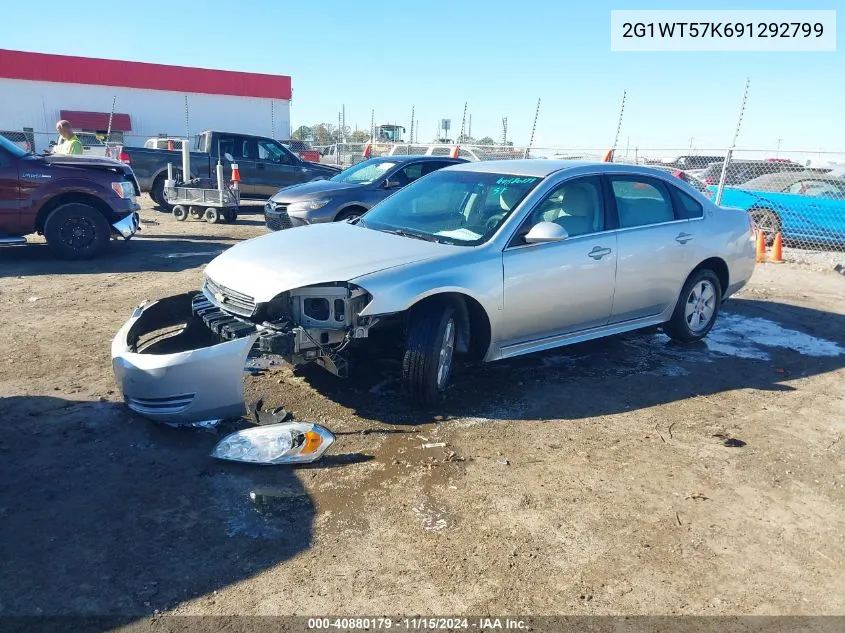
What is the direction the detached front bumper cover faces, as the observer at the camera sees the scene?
facing the viewer and to the left of the viewer

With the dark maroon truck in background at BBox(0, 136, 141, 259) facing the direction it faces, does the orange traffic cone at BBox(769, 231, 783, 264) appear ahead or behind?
ahead

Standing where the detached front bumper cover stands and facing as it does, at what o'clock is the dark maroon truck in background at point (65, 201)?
The dark maroon truck in background is roughly at 4 o'clock from the detached front bumper cover.

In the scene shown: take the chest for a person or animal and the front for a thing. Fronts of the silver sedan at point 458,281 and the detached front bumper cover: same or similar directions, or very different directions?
same or similar directions

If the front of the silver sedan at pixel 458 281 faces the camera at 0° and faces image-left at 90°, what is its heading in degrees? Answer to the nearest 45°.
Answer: approximately 45°

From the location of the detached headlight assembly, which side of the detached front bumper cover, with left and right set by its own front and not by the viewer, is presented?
left

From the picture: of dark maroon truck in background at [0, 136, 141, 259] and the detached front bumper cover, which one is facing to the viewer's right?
the dark maroon truck in background

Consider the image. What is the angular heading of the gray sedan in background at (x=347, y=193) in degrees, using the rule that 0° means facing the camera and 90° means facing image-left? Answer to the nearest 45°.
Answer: approximately 45°

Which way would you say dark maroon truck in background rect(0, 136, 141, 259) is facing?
to the viewer's right

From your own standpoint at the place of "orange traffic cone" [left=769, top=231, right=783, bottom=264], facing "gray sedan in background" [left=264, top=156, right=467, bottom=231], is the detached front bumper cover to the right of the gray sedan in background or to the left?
left

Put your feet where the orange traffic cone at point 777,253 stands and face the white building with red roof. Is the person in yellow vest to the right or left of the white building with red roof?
left

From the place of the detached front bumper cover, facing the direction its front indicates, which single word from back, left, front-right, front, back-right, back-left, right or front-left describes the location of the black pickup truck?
back-right

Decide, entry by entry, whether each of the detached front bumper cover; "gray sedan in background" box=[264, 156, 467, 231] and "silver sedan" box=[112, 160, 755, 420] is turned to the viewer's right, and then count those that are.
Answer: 0

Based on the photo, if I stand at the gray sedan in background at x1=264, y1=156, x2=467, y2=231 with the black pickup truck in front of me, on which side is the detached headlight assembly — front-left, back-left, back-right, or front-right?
back-left

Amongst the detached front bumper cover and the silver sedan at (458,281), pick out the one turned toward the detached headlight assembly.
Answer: the silver sedan

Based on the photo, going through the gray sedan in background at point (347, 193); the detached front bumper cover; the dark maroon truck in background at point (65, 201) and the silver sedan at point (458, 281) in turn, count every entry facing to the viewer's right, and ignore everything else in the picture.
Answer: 1

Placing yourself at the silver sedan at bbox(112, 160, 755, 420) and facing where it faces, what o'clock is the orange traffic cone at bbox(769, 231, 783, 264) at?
The orange traffic cone is roughly at 6 o'clock from the silver sedan.

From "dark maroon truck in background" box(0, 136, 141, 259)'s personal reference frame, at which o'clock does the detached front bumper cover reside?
The detached front bumper cover is roughly at 3 o'clock from the dark maroon truck in background.
